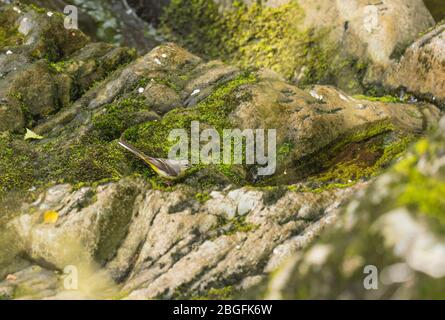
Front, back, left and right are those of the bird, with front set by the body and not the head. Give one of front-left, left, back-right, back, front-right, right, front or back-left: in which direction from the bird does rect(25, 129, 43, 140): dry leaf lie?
back-left

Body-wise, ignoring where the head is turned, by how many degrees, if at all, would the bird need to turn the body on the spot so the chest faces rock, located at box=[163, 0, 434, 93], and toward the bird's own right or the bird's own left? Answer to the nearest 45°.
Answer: approximately 45° to the bird's own left

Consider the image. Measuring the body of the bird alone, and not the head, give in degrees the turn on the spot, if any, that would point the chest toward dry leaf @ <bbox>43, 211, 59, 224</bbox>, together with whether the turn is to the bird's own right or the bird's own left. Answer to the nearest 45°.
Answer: approximately 135° to the bird's own right

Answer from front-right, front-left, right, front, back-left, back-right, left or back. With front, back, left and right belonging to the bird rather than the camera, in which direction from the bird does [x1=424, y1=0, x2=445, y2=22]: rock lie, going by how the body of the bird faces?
front-left

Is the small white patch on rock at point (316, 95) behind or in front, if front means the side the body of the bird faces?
in front

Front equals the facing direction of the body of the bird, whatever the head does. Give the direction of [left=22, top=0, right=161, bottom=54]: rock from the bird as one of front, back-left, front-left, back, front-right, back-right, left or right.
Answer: left

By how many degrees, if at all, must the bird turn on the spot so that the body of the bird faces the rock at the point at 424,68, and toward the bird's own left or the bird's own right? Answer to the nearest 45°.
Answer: approximately 45° to the bird's own left

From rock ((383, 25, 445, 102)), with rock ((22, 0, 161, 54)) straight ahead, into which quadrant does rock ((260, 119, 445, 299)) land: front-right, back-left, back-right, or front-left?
back-left

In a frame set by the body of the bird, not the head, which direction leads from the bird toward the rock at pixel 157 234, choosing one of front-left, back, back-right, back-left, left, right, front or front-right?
right

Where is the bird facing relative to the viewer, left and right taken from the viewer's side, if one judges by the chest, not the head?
facing to the right of the viewer
